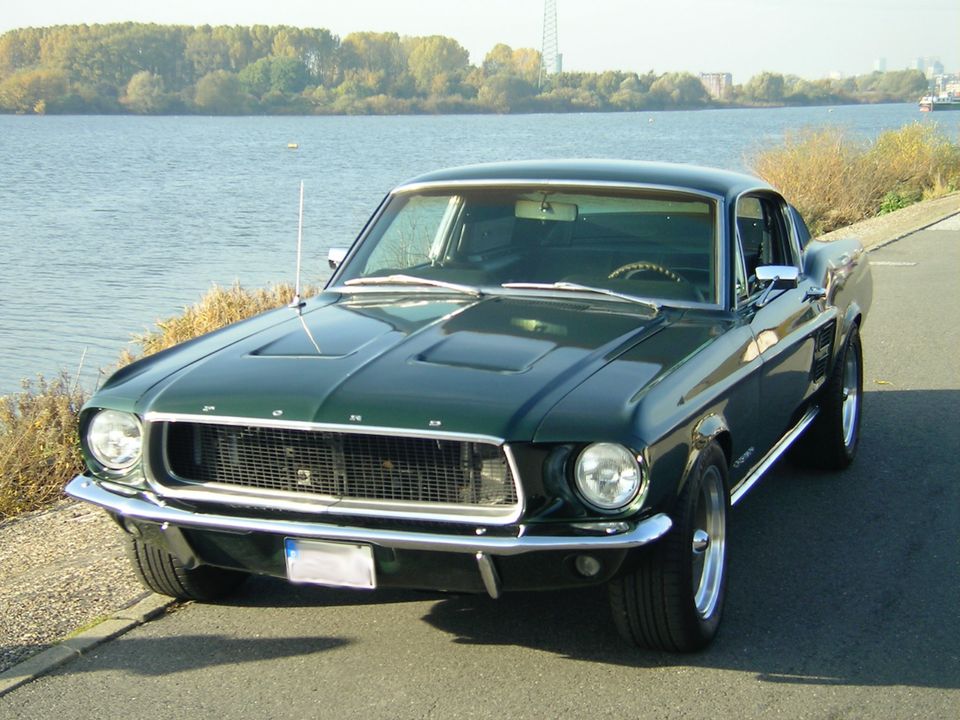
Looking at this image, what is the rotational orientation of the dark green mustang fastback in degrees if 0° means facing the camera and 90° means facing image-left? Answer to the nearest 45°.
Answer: approximately 45°

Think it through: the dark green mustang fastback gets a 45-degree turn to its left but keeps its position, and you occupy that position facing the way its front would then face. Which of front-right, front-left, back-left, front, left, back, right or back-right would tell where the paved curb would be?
right
